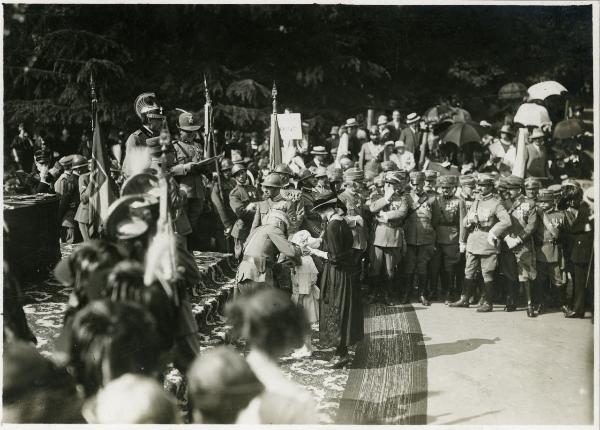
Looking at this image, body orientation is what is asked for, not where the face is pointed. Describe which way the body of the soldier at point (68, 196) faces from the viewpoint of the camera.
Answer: to the viewer's right

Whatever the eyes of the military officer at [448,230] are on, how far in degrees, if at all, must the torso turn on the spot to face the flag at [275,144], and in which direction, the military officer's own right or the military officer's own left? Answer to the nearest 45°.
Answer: approximately 90° to the military officer's own right

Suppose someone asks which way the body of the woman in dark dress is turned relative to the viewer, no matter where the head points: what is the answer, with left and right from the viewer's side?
facing to the left of the viewer

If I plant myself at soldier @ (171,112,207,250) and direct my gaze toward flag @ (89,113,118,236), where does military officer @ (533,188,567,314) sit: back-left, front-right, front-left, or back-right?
back-left

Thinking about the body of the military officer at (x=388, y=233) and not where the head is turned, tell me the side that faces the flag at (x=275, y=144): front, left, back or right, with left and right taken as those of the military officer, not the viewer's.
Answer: right

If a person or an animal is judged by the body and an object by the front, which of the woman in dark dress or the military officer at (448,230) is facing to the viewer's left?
the woman in dark dress

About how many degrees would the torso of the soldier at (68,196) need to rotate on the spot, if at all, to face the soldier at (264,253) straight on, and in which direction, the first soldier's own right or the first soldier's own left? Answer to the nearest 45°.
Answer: approximately 45° to the first soldier's own right

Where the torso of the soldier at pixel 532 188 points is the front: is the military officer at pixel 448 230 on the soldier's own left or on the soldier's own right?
on the soldier's own right
